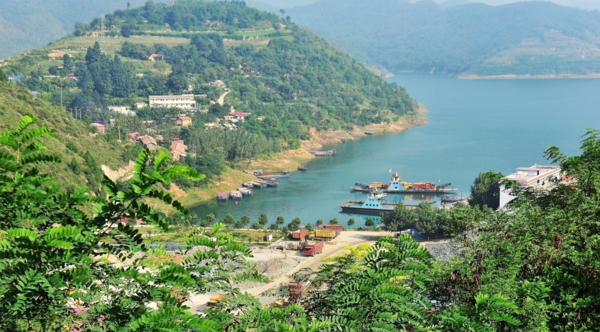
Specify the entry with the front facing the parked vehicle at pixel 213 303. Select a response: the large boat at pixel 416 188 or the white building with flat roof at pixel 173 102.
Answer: the white building with flat roof

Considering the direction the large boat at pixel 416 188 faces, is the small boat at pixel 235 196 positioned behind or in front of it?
behind

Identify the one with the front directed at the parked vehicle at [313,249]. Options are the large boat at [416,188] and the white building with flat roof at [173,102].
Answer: the white building with flat roof

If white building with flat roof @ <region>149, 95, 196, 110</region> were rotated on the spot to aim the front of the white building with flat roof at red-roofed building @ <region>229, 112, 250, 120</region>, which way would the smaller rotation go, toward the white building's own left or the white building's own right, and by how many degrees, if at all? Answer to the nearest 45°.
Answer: approximately 90° to the white building's own left

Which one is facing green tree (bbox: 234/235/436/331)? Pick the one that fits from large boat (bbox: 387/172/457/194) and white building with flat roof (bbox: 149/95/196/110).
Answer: the white building with flat roof

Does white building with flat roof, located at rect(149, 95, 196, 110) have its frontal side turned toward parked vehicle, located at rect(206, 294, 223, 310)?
yes

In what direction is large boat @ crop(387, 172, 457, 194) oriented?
to the viewer's right

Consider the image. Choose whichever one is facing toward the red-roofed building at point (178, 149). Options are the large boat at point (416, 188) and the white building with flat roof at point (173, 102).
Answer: the white building with flat roof

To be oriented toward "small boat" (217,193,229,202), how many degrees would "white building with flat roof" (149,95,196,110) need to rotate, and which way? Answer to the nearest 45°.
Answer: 0° — it already faces it

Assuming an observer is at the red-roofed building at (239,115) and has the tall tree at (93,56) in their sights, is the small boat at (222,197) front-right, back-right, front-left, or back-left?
back-left

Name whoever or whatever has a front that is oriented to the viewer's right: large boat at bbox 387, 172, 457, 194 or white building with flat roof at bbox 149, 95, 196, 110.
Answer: the large boat

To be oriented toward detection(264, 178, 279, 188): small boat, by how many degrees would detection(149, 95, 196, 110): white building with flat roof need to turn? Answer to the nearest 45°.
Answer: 0° — it already faces it
